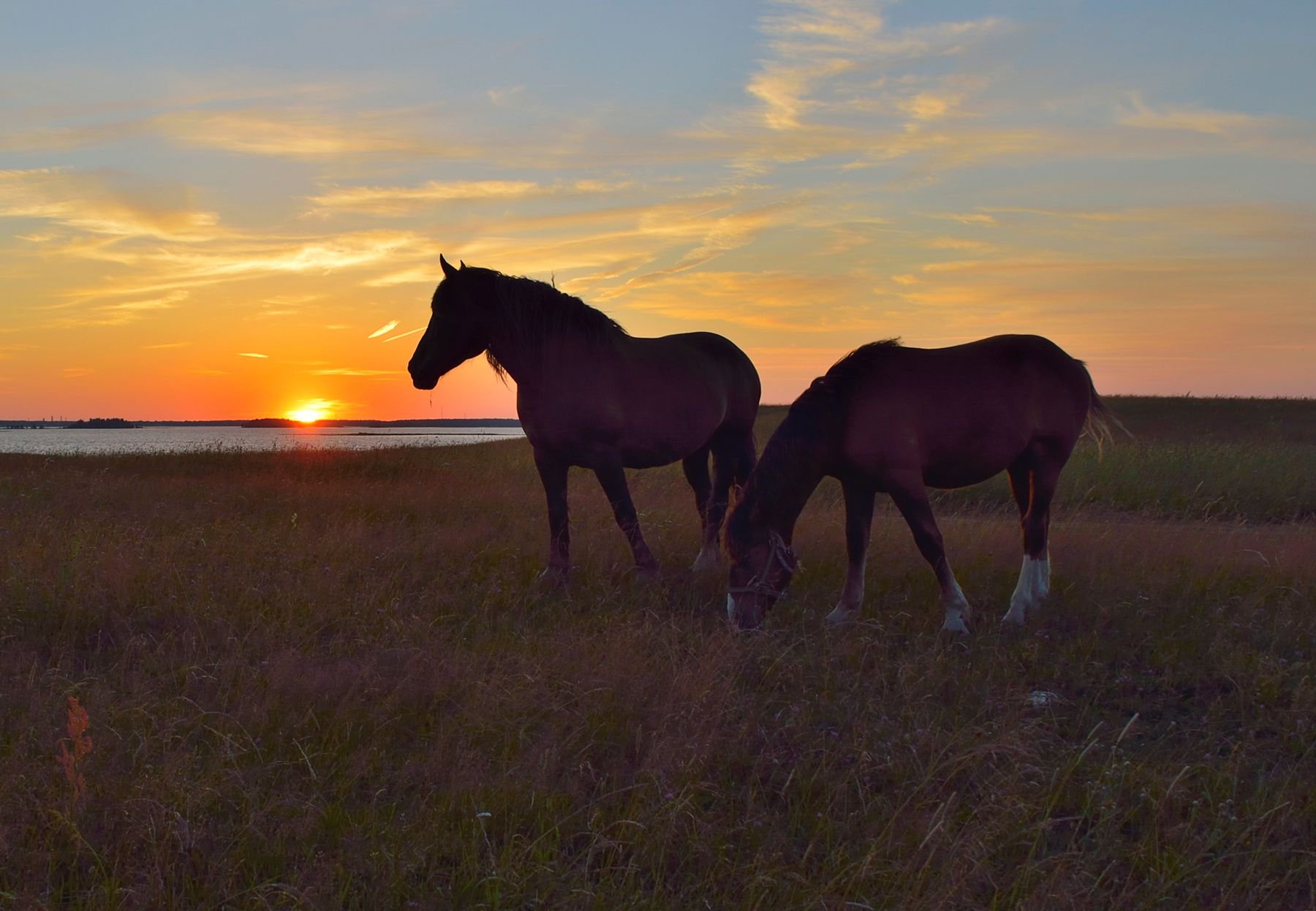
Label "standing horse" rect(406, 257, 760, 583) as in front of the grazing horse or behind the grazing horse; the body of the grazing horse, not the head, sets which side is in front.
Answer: in front

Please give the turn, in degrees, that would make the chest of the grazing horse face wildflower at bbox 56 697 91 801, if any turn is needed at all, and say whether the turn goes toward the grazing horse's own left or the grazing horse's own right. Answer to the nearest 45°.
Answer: approximately 45° to the grazing horse's own left

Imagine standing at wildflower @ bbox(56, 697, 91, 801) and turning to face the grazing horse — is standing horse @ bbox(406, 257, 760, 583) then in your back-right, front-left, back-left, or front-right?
front-left

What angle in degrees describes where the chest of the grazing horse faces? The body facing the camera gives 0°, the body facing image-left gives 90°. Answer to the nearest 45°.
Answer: approximately 90°
